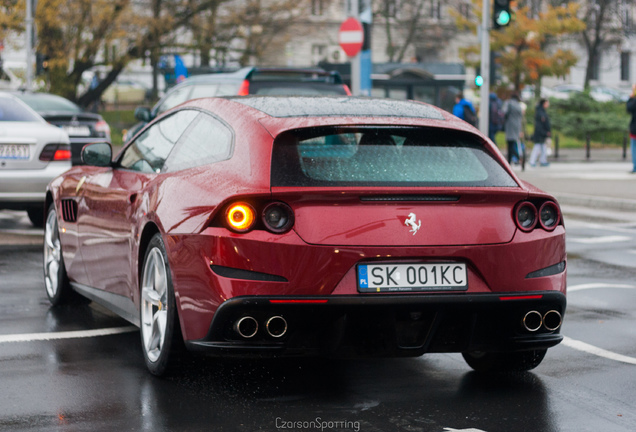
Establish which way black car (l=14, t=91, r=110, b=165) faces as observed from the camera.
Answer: facing away from the viewer and to the left of the viewer

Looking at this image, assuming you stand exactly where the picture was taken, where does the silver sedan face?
facing away from the viewer

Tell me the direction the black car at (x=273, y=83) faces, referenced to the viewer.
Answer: facing away from the viewer and to the left of the viewer

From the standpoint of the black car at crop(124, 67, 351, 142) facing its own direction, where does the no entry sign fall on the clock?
The no entry sign is roughly at 2 o'clock from the black car.

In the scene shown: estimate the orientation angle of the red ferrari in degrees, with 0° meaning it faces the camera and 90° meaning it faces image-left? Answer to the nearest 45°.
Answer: approximately 135°
